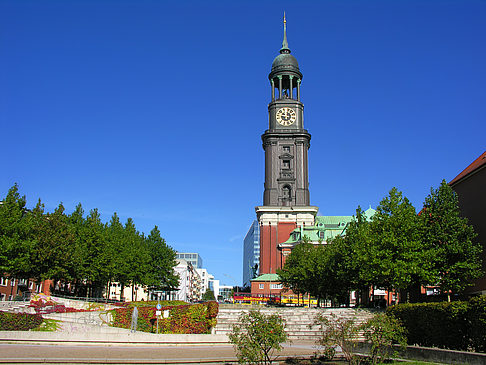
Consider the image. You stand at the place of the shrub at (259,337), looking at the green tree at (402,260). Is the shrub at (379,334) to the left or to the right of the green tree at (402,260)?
right

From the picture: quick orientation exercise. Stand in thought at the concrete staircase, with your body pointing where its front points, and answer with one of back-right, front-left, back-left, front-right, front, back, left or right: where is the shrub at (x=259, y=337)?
front

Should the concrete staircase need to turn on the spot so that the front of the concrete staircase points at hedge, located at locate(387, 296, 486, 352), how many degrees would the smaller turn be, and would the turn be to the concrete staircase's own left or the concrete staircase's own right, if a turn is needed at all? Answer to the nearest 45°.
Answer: approximately 45° to the concrete staircase's own left

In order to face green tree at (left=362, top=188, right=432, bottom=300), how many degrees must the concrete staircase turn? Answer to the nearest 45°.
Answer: approximately 135° to its left

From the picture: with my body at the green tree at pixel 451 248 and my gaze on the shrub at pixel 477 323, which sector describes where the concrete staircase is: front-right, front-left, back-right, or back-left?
front-right

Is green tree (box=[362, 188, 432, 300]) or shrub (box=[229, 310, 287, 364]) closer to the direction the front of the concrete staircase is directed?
the shrub

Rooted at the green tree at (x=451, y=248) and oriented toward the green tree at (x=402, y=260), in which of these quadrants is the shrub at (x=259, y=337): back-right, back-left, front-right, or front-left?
front-left

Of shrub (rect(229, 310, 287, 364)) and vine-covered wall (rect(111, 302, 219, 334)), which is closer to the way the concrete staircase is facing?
the shrub

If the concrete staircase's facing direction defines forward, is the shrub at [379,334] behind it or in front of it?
in front

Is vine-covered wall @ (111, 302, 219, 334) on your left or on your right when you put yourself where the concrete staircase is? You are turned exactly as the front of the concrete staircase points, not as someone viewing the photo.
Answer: on your right

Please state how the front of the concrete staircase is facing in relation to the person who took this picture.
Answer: facing the viewer
